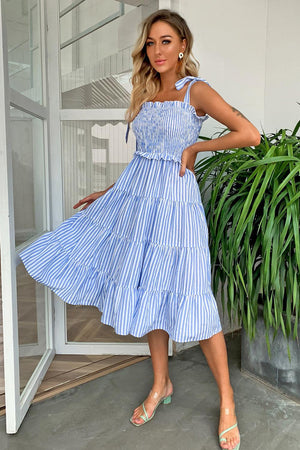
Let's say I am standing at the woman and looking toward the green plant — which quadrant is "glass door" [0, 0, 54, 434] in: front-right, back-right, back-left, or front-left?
back-left

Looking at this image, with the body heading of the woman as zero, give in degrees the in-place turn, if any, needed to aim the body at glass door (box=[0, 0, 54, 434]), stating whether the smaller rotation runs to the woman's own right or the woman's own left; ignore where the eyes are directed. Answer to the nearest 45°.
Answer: approximately 90° to the woman's own right

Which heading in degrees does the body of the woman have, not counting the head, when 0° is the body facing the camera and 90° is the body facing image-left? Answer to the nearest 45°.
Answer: approximately 45°
